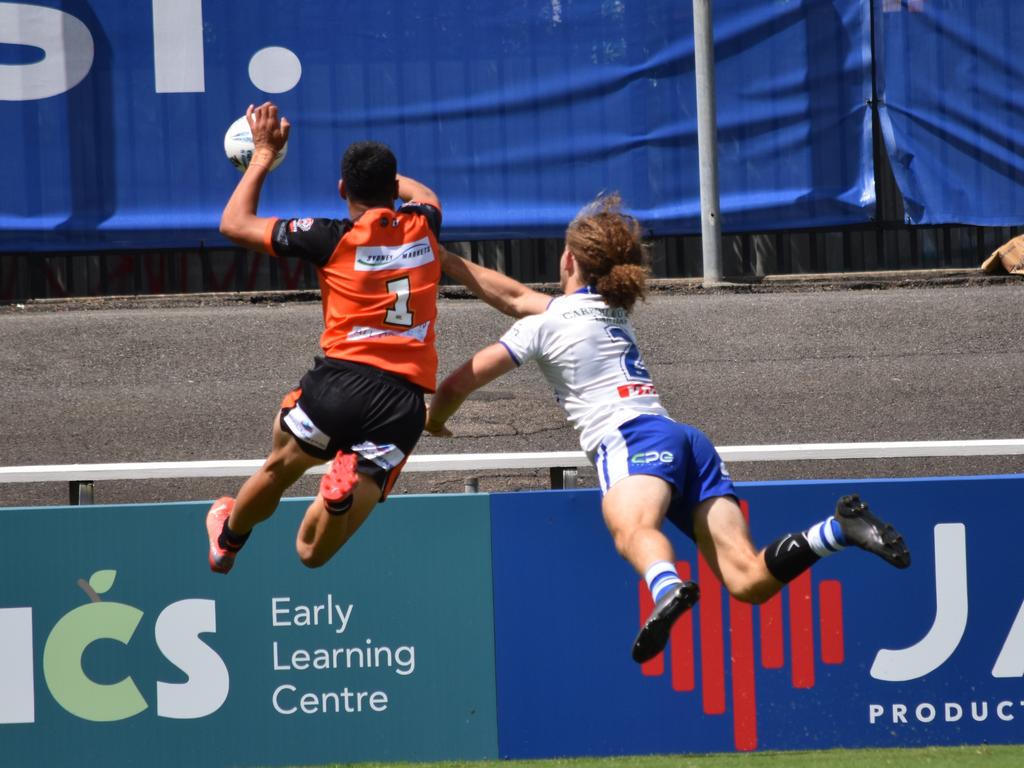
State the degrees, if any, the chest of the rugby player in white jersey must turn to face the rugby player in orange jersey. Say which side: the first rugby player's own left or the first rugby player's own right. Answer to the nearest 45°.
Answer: approximately 45° to the first rugby player's own left

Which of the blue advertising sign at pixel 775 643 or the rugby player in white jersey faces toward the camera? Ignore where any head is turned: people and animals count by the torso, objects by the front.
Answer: the blue advertising sign

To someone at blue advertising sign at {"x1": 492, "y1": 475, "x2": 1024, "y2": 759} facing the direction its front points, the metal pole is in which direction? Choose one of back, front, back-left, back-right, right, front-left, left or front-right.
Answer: back

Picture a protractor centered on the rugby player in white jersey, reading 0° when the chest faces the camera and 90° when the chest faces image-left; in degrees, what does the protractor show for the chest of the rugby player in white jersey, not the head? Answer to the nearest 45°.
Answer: approximately 135°

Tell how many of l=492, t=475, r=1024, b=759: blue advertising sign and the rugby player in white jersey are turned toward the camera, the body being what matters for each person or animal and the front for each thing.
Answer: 1

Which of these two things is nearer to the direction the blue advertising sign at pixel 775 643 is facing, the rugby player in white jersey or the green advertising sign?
the rugby player in white jersey

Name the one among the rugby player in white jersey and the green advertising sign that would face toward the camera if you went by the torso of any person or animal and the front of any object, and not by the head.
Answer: the green advertising sign

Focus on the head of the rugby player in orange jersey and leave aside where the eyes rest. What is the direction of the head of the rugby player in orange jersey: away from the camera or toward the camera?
away from the camera

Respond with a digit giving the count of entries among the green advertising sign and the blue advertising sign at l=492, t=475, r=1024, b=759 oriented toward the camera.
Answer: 2

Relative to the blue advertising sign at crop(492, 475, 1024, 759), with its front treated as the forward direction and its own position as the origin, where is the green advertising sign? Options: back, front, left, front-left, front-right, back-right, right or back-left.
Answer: right

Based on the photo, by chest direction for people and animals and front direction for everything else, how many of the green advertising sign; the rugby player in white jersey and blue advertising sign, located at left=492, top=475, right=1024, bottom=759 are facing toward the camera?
2

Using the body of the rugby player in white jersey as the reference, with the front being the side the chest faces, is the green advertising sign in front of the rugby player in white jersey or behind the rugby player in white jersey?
in front

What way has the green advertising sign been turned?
toward the camera

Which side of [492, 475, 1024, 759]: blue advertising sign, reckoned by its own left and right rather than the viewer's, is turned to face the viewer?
front

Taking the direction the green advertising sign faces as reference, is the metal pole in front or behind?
behind
